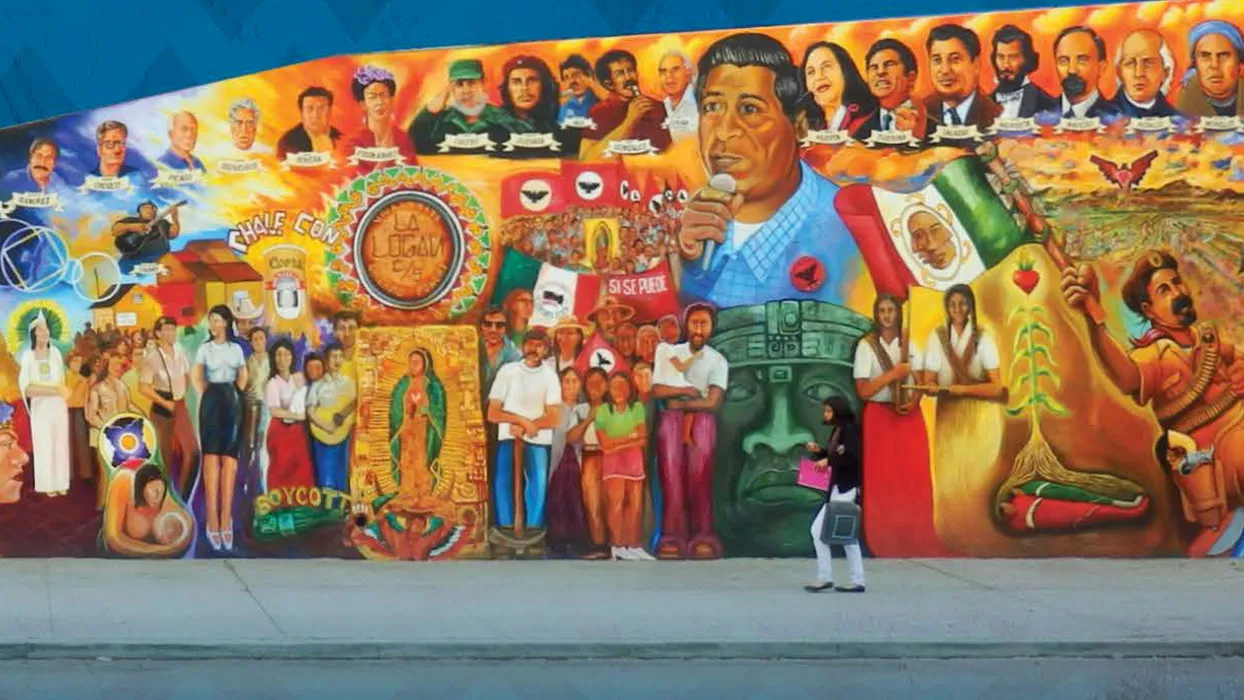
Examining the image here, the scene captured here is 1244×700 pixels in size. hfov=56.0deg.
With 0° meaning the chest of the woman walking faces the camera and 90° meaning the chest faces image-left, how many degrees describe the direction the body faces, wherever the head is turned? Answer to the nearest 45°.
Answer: approximately 90°
